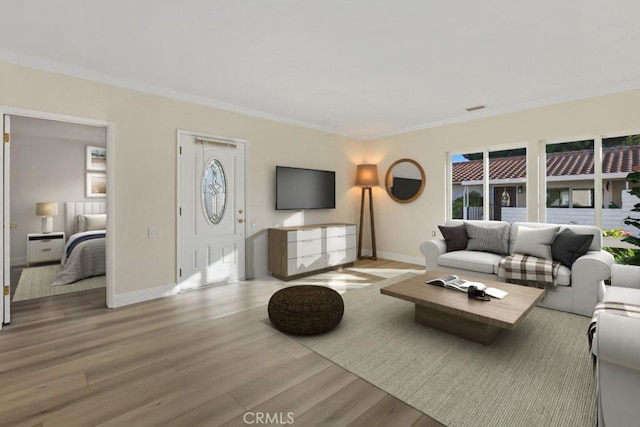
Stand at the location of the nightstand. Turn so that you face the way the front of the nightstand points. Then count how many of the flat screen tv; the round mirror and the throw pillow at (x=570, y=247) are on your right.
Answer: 0

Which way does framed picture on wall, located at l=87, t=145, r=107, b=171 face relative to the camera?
toward the camera

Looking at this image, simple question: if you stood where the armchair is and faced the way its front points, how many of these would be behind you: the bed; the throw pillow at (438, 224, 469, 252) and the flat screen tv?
0

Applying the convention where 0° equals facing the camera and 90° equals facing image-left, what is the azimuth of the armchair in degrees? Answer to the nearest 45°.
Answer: approximately 90°

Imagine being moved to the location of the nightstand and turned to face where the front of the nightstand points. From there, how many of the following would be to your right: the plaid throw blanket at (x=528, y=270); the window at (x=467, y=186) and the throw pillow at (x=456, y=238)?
0

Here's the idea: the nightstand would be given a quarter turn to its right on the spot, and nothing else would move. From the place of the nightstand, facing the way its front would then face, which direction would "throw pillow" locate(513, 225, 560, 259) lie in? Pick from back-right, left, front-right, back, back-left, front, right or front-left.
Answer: back-left

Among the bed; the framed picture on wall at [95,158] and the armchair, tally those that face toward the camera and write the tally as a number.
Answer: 2

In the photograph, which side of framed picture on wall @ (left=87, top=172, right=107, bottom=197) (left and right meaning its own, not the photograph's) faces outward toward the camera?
front

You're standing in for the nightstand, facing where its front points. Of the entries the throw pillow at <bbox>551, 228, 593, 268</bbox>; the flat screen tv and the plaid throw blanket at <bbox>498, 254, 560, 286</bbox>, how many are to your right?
0

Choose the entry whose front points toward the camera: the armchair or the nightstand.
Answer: the nightstand

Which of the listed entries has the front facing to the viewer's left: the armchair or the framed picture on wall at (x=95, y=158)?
the armchair

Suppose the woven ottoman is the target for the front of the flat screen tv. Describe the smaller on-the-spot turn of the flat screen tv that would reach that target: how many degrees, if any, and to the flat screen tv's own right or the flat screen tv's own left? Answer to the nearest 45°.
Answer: approximately 45° to the flat screen tv's own right

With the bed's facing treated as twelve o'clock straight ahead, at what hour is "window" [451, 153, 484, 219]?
The window is roughly at 10 o'clock from the bed.

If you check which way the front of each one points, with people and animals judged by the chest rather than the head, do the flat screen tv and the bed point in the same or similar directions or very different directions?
same or similar directions

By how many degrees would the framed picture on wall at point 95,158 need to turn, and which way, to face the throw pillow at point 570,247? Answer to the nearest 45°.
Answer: approximately 45° to its left

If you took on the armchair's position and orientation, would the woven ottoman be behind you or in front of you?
in front

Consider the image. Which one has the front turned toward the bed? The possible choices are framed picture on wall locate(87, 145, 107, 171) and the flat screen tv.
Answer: the framed picture on wall

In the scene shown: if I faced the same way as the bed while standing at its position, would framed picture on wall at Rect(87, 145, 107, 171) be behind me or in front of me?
behind

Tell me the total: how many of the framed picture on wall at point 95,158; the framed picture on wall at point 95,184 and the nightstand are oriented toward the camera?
3

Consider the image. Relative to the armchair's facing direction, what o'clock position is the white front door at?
The white front door is roughly at 12 o'clock from the armchair.

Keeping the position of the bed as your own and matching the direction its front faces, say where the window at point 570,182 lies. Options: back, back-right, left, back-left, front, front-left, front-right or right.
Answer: front-left

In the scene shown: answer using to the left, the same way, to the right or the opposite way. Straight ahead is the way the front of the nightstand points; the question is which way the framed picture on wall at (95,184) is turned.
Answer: the same way

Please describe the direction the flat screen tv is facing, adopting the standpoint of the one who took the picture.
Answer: facing the viewer and to the right of the viewer
